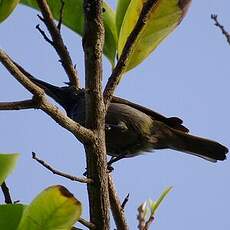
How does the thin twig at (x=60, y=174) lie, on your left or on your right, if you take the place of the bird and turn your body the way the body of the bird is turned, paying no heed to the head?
on your left

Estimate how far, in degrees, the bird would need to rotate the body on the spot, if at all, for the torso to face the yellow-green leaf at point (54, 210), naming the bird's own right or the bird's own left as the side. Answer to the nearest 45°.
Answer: approximately 90° to the bird's own left

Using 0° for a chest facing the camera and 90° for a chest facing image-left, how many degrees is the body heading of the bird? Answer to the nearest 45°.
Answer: approximately 90°

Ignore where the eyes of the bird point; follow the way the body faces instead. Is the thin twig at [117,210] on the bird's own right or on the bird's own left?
on the bird's own left
